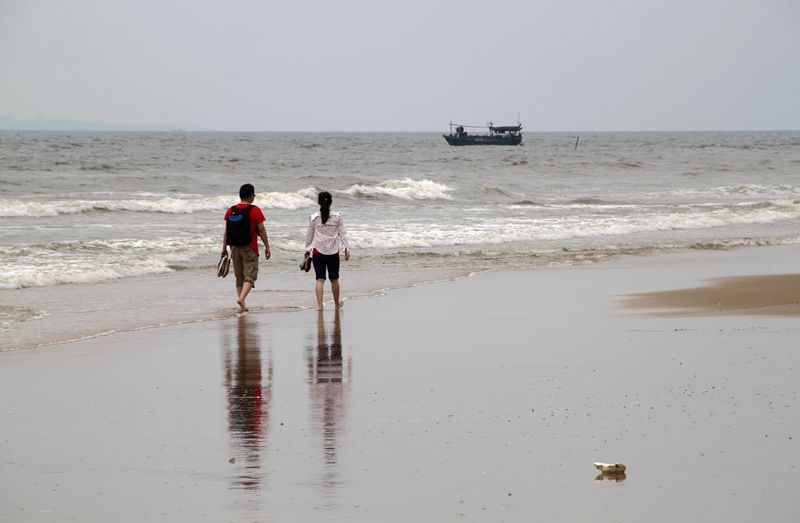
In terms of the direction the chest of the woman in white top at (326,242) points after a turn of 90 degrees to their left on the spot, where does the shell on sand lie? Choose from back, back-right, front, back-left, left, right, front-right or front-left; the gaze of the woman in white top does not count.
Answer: left

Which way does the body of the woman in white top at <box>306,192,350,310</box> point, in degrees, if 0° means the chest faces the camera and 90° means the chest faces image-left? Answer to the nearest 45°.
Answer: approximately 180°

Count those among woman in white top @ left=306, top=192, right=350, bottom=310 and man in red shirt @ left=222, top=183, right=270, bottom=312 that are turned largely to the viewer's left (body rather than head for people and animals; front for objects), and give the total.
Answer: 0

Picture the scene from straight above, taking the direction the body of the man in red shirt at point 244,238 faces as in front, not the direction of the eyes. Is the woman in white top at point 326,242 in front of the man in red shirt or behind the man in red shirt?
in front

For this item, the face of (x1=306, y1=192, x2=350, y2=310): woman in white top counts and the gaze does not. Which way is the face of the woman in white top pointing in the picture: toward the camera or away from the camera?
away from the camera

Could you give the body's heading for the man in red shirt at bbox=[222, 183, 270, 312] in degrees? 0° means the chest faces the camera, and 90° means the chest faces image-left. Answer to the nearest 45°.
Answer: approximately 225°

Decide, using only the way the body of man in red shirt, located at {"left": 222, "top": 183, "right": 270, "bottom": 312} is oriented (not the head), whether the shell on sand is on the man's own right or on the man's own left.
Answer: on the man's own right
